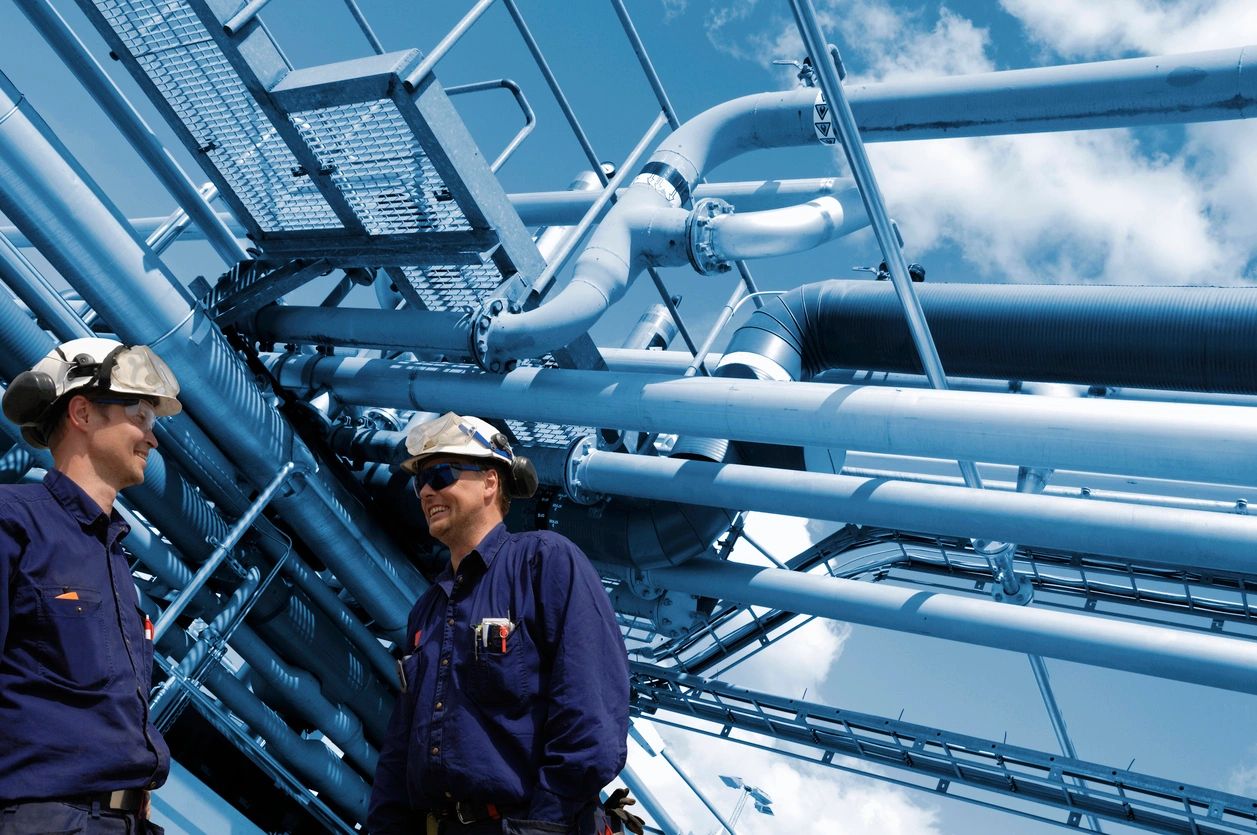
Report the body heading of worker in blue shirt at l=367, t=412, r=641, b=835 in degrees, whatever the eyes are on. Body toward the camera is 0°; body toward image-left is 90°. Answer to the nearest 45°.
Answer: approximately 45°

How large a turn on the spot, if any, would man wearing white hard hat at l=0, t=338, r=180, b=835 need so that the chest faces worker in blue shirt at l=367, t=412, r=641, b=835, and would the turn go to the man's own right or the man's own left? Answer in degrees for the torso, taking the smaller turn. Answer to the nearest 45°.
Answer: approximately 45° to the man's own left

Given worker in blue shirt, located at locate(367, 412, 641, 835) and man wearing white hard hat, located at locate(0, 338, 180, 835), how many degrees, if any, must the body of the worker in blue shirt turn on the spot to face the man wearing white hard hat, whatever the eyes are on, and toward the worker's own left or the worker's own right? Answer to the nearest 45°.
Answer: approximately 45° to the worker's own right

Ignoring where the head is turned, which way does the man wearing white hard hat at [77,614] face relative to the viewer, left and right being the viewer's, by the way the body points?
facing the viewer and to the right of the viewer

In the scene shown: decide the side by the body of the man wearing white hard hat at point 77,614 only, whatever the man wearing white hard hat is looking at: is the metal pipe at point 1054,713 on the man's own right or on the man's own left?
on the man's own left

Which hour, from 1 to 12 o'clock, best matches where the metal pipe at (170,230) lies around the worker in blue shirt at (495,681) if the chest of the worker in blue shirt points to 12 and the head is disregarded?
The metal pipe is roughly at 3 o'clock from the worker in blue shirt.

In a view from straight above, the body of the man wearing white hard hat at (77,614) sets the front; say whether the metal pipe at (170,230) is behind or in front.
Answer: behind

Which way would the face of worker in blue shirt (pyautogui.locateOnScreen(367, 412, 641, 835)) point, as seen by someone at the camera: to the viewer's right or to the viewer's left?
to the viewer's left

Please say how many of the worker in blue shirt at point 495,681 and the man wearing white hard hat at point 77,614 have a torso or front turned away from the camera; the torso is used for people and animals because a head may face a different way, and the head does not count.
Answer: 0

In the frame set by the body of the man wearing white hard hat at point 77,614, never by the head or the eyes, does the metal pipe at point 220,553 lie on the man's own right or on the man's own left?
on the man's own left

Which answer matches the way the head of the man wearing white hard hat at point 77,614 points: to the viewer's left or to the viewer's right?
to the viewer's right

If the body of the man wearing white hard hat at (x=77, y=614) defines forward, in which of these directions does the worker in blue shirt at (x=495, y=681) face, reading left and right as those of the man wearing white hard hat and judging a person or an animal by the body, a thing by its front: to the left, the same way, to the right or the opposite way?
to the right

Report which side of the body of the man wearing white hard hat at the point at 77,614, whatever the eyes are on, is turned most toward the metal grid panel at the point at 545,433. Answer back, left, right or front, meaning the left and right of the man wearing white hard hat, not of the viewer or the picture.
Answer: left
